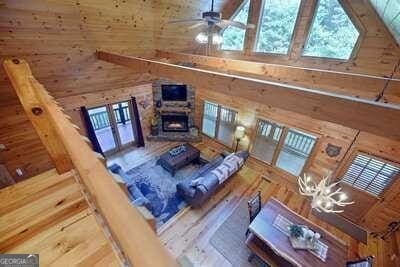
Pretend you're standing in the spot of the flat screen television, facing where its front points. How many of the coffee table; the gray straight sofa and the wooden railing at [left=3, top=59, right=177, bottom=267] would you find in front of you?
3

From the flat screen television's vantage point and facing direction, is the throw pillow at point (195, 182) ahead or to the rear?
ahead

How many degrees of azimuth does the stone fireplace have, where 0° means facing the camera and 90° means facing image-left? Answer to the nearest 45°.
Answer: approximately 0°

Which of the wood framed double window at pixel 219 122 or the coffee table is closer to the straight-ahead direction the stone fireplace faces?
the coffee table

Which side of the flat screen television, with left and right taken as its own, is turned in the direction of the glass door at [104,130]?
right

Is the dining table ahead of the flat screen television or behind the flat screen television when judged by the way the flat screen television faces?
ahead

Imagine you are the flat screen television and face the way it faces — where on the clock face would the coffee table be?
The coffee table is roughly at 12 o'clock from the flat screen television.

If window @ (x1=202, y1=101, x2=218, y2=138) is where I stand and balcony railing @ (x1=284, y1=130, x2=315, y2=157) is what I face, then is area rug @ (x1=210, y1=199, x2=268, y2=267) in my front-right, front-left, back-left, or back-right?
front-right

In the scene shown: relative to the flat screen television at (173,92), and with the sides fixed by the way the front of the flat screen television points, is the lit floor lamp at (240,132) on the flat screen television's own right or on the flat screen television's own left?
on the flat screen television's own left

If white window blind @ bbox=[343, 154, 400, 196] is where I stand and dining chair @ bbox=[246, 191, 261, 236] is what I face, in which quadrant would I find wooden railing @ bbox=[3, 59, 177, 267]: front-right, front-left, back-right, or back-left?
front-left

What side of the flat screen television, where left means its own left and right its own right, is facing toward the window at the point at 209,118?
left

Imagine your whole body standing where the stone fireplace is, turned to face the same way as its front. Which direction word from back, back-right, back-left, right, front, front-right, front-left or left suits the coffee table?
front

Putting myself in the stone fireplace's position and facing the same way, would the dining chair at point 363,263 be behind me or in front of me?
in front

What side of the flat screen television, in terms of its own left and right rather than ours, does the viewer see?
front
